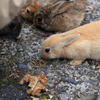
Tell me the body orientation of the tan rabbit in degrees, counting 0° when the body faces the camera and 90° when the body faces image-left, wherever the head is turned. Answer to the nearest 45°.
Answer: approximately 90°

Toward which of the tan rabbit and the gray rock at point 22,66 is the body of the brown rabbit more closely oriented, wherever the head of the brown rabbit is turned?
the gray rock

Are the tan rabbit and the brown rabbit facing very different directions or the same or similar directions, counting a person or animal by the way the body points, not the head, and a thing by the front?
same or similar directions

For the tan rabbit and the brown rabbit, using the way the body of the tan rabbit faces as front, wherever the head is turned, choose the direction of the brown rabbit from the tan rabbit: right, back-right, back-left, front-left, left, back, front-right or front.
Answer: right

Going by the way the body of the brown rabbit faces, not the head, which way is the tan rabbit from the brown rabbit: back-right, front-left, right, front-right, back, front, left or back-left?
left

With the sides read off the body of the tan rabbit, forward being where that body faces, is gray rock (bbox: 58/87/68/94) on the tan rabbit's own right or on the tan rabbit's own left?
on the tan rabbit's own left

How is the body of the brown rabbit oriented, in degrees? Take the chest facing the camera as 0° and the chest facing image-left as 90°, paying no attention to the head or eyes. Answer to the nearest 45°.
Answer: approximately 90°

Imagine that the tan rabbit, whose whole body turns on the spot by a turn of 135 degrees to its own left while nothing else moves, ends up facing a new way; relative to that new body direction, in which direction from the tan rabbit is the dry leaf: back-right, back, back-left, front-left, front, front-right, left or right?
right

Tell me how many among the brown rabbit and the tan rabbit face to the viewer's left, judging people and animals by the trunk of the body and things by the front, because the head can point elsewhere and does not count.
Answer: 2

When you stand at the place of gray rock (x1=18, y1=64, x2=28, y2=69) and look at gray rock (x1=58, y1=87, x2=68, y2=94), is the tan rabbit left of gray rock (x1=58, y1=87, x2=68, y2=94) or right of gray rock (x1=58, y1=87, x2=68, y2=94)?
left

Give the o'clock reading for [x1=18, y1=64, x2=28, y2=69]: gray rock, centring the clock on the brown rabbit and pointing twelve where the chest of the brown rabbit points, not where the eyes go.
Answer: The gray rock is roughly at 10 o'clock from the brown rabbit.

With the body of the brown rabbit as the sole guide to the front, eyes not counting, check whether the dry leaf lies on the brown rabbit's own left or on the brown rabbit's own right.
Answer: on the brown rabbit's own left

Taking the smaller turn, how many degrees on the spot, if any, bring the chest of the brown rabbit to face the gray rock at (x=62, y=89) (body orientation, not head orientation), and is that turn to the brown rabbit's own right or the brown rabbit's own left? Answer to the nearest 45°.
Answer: approximately 90° to the brown rabbit's own left

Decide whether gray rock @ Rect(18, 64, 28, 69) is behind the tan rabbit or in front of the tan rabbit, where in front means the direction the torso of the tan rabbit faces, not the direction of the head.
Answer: in front
